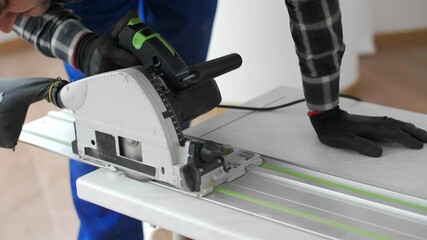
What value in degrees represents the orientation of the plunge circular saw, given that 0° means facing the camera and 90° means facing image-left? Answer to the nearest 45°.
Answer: approximately 315°
